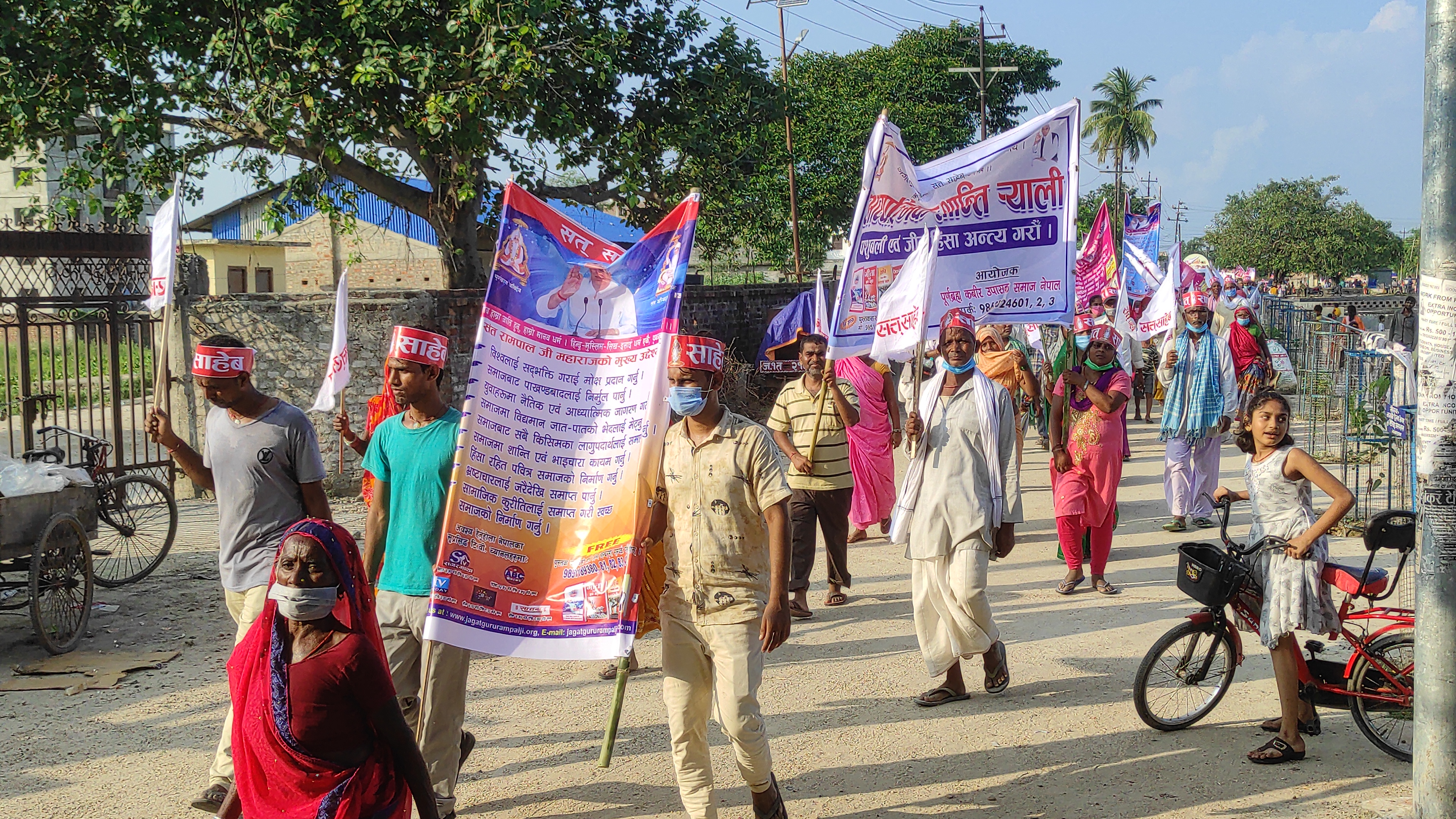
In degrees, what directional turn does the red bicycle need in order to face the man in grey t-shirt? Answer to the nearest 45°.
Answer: approximately 45° to its left

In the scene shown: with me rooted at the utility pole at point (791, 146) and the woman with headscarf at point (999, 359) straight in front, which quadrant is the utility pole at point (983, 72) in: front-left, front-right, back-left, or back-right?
back-left

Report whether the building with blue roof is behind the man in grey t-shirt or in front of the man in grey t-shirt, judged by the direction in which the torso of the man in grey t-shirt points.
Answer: behind

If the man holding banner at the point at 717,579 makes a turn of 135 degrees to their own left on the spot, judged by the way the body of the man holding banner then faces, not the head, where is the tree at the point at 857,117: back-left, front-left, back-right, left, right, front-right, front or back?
left

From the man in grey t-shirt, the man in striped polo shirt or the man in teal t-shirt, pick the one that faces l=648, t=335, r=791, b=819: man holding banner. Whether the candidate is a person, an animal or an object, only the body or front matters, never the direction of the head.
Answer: the man in striped polo shirt

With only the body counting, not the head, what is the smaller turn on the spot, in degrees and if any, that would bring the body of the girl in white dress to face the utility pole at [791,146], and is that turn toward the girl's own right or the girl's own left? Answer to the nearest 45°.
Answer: approximately 90° to the girl's own right

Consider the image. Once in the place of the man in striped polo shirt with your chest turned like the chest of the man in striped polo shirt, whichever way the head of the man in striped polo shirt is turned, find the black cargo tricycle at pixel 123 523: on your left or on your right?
on your right

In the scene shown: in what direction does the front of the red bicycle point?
to the viewer's left

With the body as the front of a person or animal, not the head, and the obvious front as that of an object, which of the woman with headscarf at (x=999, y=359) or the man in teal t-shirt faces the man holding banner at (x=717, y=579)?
the woman with headscarf

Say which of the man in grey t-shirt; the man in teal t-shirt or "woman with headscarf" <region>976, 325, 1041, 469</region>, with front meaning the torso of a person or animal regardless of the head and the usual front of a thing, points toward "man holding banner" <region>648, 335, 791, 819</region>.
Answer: the woman with headscarf

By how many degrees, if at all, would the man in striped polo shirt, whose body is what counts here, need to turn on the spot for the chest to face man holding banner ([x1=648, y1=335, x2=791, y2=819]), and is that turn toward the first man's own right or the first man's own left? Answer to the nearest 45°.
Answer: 0° — they already face them
